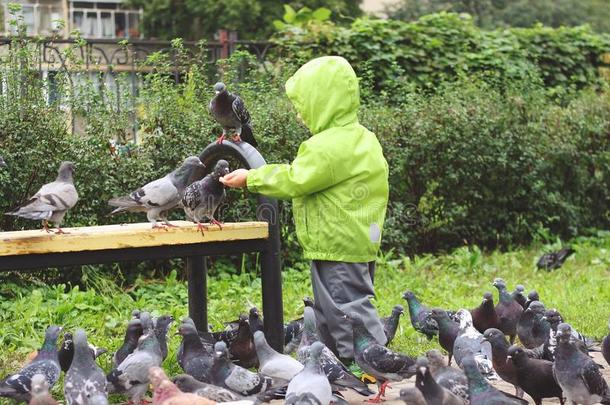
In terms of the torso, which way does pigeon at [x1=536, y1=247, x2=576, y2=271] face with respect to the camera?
to the viewer's left

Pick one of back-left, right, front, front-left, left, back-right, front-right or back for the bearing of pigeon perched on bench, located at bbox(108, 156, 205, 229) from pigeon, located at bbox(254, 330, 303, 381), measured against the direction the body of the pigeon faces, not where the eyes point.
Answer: front-right

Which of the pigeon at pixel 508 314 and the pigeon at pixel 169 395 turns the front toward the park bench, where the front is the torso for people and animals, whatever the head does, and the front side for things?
the pigeon at pixel 508 314

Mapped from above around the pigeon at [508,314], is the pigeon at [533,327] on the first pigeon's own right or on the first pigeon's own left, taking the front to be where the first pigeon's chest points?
on the first pigeon's own left

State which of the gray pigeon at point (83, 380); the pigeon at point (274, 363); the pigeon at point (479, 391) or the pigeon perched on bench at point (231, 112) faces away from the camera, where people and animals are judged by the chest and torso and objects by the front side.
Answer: the gray pigeon

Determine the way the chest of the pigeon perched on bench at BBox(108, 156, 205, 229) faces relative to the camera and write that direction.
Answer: to the viewer's right

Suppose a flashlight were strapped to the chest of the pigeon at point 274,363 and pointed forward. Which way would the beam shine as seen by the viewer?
to the viewer's left

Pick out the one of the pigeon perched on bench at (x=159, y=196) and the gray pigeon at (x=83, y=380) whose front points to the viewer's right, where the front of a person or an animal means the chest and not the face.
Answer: the pigeon perched on bench

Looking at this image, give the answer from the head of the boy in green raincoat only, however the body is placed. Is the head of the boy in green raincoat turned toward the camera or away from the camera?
away from the camera

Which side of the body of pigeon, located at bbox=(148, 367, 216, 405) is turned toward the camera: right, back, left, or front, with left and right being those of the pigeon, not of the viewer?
left
